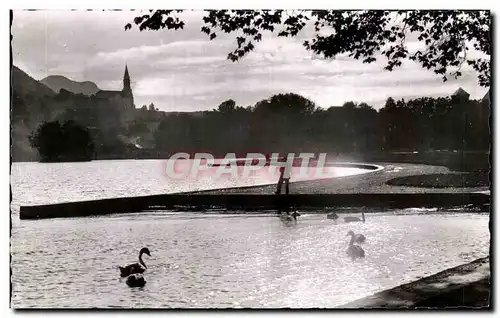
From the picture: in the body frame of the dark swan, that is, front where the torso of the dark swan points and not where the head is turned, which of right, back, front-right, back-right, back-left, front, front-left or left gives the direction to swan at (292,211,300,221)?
front

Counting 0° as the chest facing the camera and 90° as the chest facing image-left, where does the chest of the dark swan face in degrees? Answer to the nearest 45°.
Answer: approximately 270°
